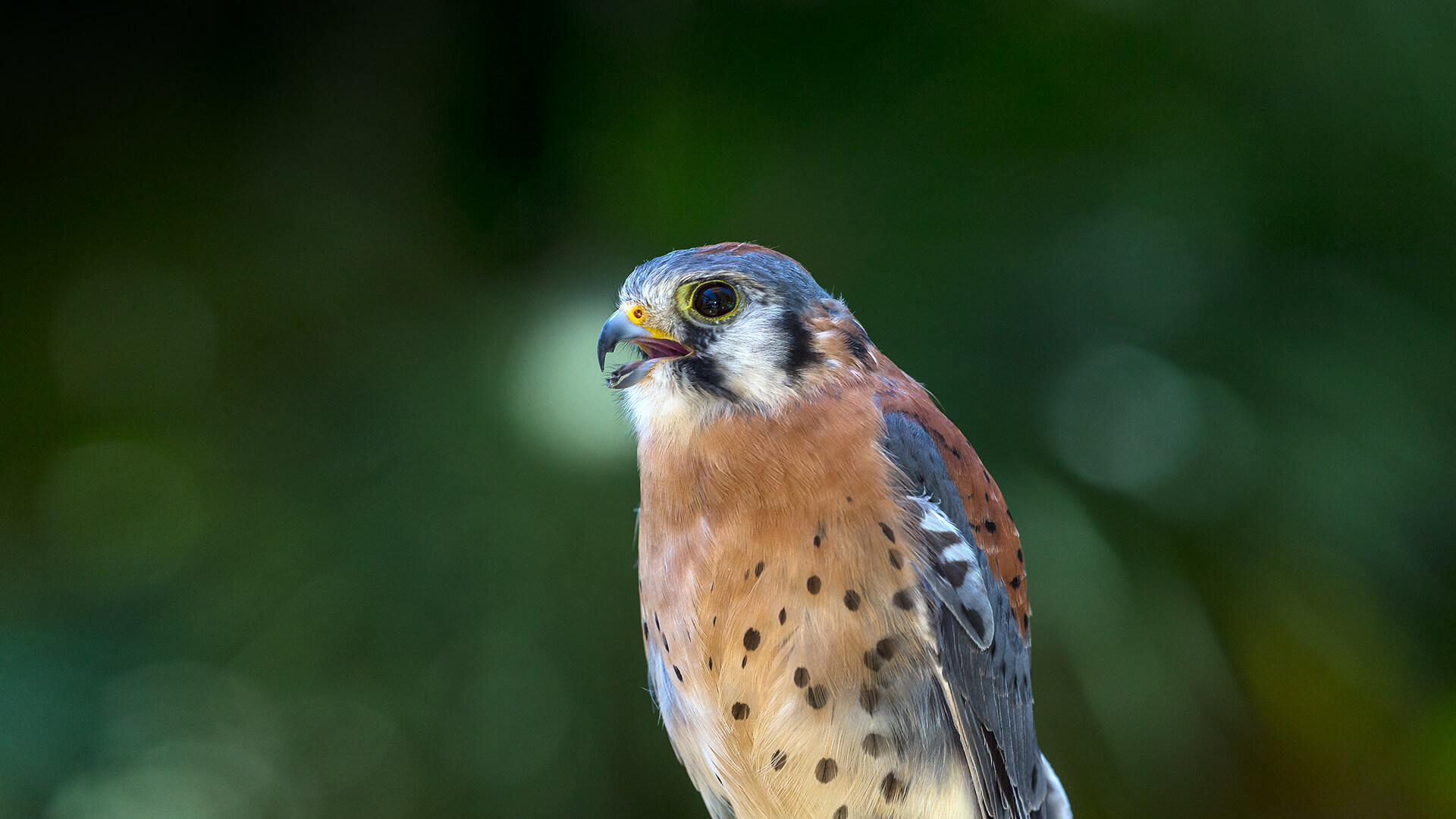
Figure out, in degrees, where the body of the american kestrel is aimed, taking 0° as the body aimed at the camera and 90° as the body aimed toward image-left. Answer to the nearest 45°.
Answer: approximately 45°
